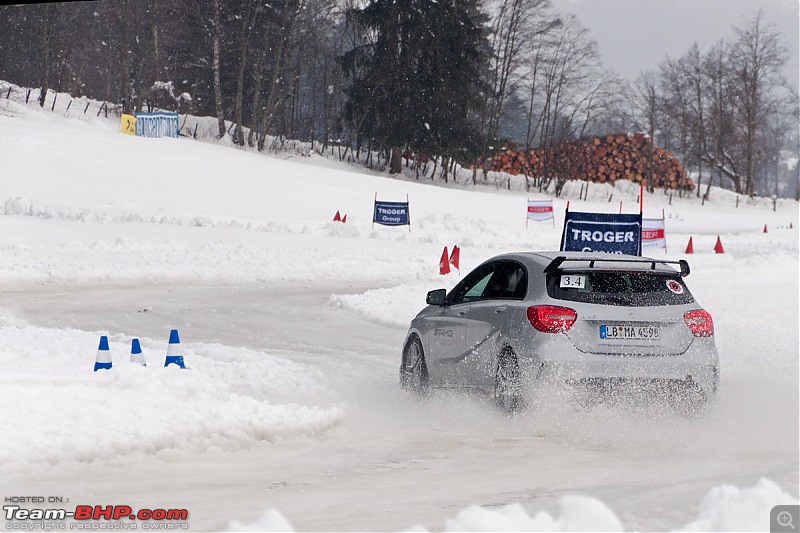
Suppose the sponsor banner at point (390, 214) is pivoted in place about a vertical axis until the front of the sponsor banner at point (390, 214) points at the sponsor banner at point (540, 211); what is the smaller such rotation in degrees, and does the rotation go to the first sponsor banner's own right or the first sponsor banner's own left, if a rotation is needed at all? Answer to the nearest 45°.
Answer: approximately 135° to the first sponsor banner's own left

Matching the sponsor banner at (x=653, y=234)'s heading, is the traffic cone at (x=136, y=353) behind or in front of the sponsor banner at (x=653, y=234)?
in front

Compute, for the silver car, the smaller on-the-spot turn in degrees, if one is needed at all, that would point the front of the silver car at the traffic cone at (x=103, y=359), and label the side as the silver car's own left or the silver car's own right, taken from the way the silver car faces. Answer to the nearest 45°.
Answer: approximately 45° to the silver car's own left

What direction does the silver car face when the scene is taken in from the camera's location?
facing away from the viewer and to the left of the viewer

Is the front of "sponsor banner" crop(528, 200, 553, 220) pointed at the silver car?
yes

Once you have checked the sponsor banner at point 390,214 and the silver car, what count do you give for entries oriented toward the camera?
1

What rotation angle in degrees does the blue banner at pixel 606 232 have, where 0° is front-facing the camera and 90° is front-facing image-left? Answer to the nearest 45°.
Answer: approximately 0°

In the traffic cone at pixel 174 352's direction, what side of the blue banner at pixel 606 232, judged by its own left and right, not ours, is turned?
front

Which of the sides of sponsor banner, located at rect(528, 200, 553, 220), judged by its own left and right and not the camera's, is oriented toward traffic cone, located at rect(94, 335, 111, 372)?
front

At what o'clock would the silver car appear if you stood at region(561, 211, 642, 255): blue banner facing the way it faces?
The silver car is roughly at 12 o'clock from the blue banner.

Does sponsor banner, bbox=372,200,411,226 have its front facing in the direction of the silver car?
yes

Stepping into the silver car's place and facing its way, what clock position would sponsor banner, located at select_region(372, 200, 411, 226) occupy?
The sponsor banner is roughly at 1 o'clock from the silver car.
